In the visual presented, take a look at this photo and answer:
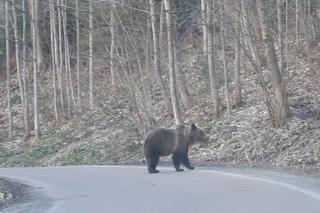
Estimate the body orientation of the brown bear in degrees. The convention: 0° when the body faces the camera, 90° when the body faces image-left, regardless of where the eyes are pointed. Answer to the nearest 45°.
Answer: approximately 270°
